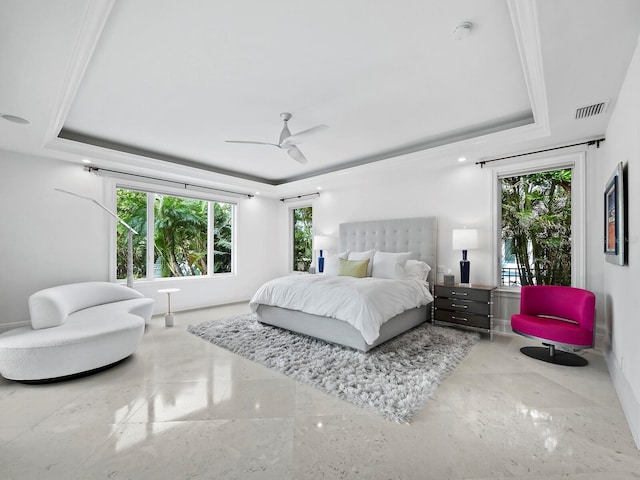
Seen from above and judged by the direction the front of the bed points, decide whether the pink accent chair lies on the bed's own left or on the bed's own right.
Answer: on the bed's own left

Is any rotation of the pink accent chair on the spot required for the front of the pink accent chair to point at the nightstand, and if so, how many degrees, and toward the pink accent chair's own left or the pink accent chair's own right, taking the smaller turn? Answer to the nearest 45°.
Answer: approximately 45° to the pink accent chair's own right

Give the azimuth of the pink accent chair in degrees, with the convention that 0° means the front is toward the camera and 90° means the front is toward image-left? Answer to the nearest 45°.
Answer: approximately 45°

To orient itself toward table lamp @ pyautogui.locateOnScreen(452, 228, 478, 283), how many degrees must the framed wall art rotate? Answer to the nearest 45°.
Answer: approximately 45° to its right

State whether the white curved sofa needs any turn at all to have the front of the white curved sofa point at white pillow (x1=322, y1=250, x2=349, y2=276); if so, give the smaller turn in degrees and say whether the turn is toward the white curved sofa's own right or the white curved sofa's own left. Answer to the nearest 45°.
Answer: approximately 45° to the white curved sofa's own left

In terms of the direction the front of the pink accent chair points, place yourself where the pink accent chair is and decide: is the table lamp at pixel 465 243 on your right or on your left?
on your right

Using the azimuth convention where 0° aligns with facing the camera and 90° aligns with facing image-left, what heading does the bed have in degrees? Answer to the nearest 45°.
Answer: approximately 45°

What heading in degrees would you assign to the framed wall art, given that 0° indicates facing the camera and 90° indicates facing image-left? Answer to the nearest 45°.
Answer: approximately 90°

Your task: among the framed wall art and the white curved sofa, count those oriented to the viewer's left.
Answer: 1

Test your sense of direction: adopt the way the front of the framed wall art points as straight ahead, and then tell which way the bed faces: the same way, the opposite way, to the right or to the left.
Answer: to the left

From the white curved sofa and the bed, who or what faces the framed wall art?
the white curved sofa
